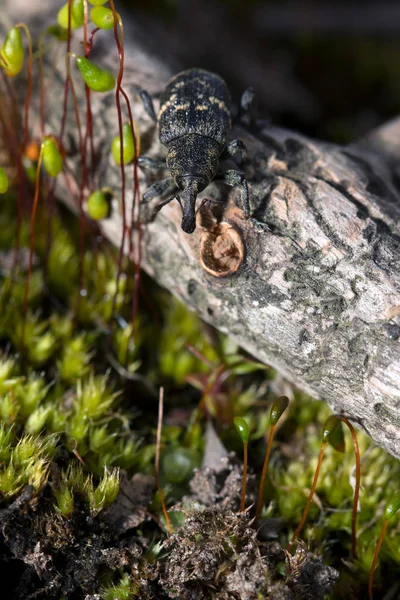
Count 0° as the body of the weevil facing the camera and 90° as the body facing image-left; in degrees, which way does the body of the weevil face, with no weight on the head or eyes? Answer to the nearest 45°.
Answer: approximately 0°
